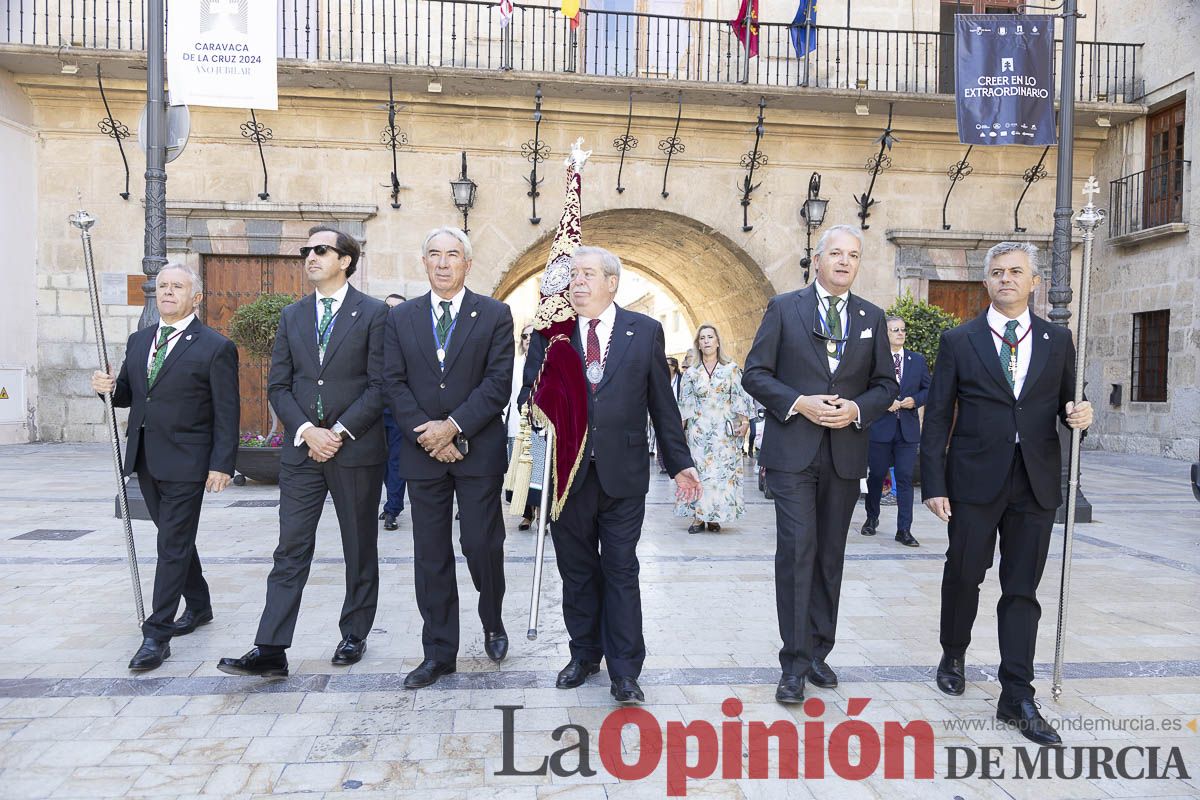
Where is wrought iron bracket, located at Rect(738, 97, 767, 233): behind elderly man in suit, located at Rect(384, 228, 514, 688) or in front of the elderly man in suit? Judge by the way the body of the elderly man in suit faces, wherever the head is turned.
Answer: behind

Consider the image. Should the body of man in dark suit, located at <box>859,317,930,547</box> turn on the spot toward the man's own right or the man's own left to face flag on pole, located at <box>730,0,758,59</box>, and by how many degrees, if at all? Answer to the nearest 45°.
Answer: approximately 180°

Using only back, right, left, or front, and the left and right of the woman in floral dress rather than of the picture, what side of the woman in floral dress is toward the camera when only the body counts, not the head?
front

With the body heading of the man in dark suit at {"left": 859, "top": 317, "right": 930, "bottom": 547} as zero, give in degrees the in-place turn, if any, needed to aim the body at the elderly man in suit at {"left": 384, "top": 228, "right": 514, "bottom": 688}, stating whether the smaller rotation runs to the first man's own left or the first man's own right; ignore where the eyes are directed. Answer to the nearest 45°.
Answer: approximately 45° to the first man's own right

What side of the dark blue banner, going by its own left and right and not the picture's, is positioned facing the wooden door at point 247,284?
right

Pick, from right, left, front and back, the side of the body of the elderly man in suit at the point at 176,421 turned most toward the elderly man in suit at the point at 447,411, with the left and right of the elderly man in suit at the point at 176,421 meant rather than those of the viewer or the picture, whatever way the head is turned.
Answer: left

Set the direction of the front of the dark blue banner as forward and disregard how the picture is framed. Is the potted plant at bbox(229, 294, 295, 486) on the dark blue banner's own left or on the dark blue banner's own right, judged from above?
on the dark blue banner's own right

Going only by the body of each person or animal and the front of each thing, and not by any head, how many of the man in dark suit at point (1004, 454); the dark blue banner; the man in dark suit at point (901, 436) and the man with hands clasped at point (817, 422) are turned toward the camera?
4

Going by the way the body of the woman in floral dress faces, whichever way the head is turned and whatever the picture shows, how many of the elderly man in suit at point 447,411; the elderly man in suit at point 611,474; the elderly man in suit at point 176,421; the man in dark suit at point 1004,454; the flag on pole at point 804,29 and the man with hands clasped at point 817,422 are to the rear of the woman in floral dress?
1

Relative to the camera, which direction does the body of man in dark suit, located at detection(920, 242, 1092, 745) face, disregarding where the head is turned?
toward the camera

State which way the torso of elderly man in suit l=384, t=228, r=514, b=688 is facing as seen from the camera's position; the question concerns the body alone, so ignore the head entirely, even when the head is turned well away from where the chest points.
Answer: toward the camera

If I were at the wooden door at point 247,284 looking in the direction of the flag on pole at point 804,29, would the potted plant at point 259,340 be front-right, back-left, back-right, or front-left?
front-right

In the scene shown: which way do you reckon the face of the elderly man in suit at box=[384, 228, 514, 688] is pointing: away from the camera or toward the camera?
toward the camera

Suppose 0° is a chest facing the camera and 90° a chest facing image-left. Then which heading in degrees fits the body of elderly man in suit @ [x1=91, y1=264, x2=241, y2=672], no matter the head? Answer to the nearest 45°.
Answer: approximately 45°

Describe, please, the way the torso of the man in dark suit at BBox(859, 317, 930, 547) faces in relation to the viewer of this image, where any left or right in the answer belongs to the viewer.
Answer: facing the viewer
